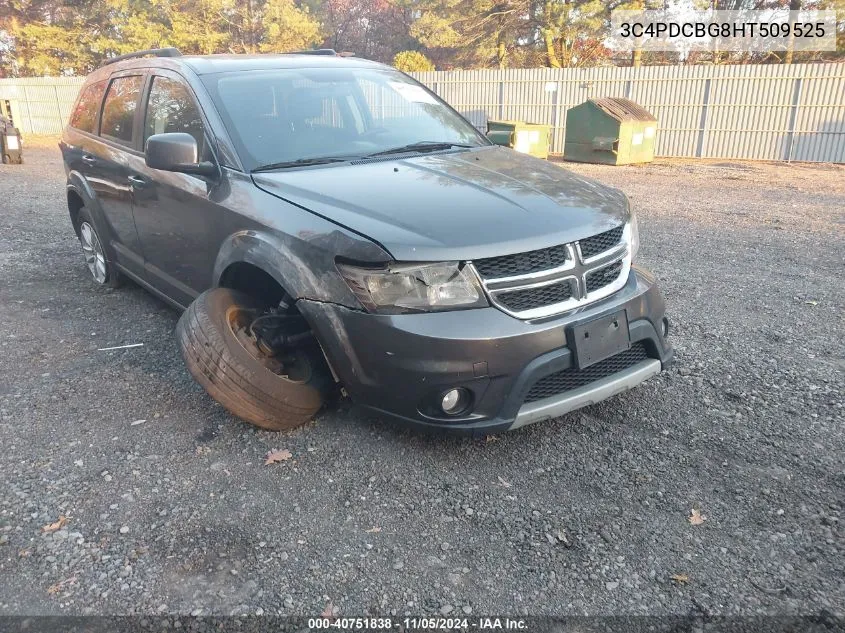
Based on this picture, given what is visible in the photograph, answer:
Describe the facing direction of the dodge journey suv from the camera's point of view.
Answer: facing the viewer and to the right of the viewer

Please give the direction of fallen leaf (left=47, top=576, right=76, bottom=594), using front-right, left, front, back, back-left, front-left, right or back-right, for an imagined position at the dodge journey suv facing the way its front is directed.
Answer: right

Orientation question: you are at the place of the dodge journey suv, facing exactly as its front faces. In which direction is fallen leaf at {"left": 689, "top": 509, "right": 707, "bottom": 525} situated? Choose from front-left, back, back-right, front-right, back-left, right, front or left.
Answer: front

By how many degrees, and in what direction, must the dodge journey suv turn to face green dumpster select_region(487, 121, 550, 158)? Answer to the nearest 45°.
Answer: approximately 135° to its left

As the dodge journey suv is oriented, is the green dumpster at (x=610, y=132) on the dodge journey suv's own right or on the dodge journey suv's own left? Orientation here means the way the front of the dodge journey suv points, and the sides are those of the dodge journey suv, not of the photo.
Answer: on the dodge journey suv's own left

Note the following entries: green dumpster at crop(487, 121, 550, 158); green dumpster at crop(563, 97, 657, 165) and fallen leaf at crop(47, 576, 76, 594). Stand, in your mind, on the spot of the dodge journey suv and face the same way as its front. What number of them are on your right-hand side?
1

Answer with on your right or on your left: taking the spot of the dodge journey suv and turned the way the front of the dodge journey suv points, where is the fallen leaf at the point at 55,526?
on your right

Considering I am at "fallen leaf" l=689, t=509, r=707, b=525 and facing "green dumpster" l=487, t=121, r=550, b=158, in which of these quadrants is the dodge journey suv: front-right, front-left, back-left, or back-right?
front-left
